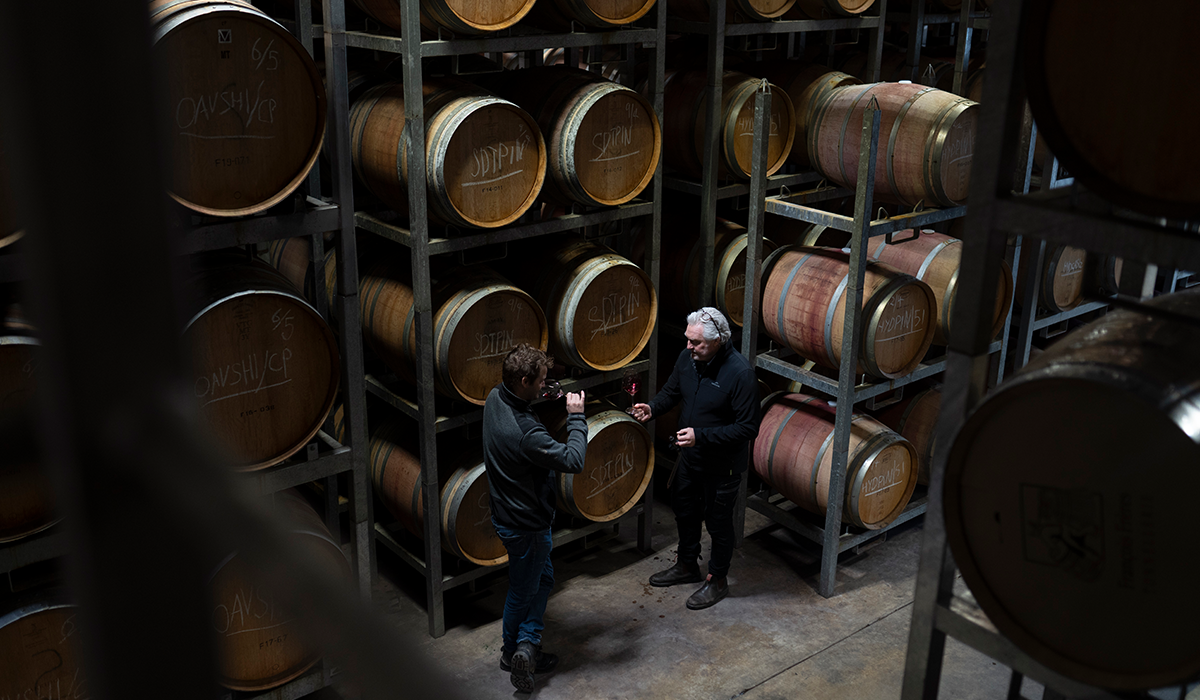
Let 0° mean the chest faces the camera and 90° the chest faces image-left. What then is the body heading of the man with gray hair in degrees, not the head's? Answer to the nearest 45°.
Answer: approximately 45°

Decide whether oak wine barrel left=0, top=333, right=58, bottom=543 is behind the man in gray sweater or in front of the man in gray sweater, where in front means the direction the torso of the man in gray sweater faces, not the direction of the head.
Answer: behind

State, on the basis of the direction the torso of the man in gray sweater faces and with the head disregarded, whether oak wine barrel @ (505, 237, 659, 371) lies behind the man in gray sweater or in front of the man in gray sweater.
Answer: in front

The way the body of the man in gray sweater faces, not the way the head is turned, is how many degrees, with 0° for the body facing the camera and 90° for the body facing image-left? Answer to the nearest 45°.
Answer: approximately 225°

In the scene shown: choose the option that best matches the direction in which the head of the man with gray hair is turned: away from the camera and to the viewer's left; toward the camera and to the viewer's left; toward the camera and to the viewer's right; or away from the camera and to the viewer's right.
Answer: toward the camera and to the viewer's left

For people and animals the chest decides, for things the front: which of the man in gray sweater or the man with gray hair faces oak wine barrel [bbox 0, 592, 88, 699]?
the man with gray hair

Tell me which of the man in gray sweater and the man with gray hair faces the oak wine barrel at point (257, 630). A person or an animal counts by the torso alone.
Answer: the man with gray hair

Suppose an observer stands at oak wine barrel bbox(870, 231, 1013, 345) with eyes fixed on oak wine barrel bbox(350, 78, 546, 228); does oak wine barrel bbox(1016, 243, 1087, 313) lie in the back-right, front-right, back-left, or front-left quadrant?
back-right

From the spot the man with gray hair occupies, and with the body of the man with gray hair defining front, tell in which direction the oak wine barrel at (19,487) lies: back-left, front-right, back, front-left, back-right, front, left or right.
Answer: front

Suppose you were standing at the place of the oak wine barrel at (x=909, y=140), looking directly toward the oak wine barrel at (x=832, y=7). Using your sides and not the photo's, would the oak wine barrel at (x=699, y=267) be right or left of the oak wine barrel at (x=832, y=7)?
left

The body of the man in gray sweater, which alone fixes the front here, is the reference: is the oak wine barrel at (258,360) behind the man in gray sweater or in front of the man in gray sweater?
behind

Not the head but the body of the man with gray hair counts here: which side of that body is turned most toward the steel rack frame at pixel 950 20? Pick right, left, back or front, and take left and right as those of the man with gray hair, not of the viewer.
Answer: back

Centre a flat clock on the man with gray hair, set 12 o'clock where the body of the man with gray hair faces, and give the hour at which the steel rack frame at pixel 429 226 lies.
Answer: The steel rack frame is roughly at 1 o'clock from the man with gray hair.
